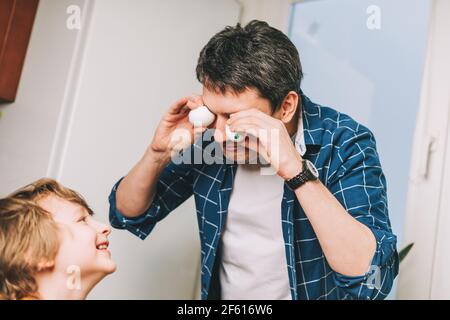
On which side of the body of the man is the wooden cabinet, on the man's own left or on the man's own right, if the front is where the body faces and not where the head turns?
on the man's own right

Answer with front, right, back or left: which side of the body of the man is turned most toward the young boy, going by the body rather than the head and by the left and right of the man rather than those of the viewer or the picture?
front

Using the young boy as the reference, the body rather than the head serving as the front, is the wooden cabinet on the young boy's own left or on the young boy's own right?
on the young boy's own left

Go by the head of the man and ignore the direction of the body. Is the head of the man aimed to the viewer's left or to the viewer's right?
to the viewer's left

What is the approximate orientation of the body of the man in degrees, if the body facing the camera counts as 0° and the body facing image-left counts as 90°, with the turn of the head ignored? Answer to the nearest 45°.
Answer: approximately 45°

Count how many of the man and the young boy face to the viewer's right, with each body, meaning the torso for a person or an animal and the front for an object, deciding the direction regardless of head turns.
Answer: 1

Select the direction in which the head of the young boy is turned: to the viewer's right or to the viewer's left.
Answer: to the viewer's right

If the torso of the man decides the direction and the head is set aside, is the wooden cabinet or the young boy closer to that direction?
the young boy

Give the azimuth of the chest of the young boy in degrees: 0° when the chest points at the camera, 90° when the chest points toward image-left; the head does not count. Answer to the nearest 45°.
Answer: approximately 270°
